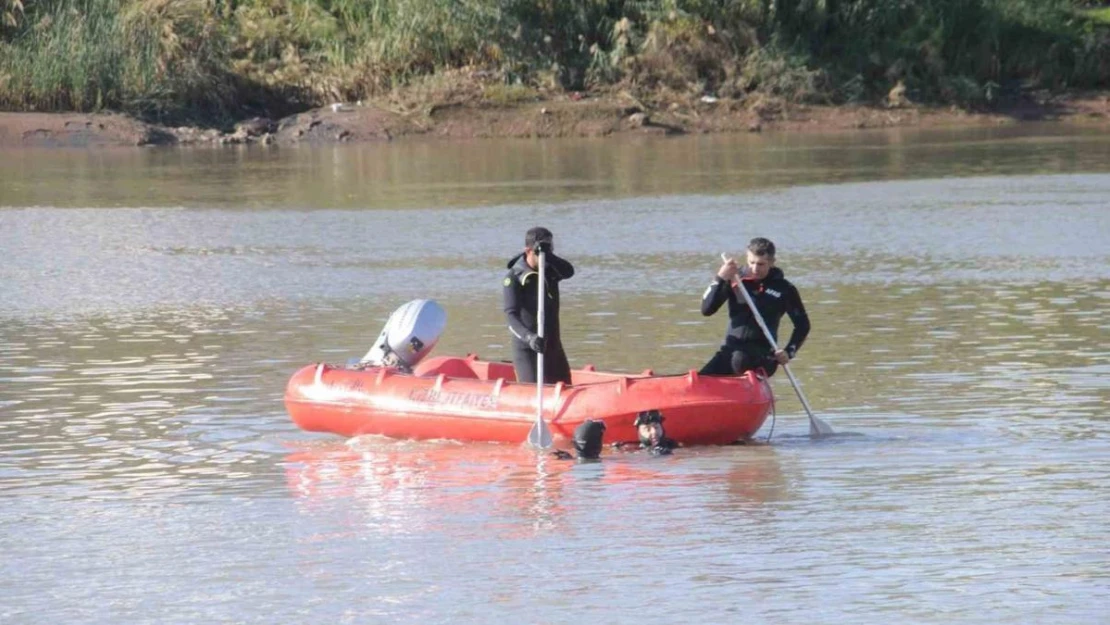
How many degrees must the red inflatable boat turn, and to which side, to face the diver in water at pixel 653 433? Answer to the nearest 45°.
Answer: approximately 45° to its right

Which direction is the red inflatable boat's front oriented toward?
to the viewer's right

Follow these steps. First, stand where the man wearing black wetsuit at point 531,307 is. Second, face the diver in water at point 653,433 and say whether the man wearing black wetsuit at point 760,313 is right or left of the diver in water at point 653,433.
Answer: left

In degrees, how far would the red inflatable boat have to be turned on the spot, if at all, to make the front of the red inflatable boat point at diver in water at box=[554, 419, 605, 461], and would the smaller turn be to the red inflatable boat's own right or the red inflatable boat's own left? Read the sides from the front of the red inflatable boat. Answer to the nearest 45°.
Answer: approximately 45° to the red inflatable boat's own right
